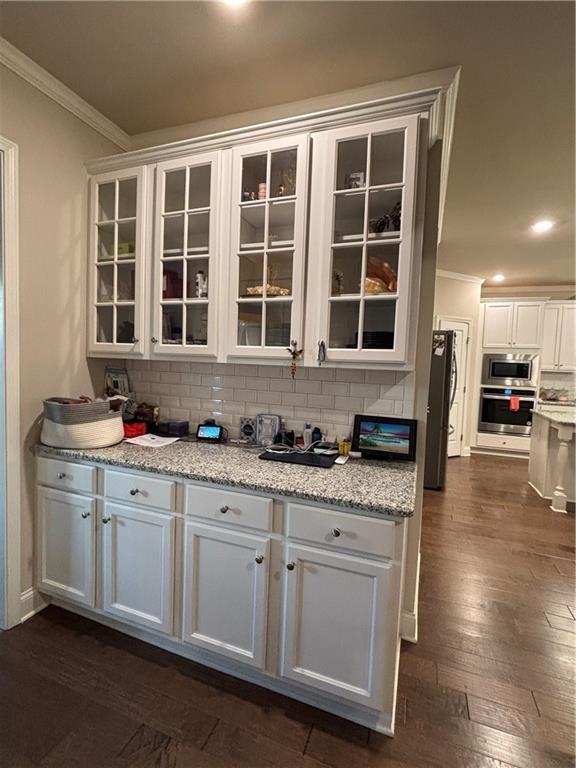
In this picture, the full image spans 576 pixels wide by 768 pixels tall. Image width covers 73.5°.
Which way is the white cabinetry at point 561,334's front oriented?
toward the camera

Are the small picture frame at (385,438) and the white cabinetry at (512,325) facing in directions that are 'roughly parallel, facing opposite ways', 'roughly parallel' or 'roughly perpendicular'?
roughly parallel

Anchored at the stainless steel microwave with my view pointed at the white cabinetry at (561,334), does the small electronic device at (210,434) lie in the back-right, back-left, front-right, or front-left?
back-right

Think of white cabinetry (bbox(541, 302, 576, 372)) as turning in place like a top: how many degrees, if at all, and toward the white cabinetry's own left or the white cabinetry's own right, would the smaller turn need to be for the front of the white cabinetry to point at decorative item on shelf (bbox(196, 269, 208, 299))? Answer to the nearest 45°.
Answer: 0° — it already faces it

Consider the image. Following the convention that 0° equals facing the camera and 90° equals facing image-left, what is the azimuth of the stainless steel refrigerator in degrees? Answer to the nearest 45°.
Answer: approximately 270°

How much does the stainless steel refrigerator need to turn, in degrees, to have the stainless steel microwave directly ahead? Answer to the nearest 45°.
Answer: approximately 45° to its left

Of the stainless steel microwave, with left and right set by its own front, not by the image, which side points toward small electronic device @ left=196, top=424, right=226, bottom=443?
front

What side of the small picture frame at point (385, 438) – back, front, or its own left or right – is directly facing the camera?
front

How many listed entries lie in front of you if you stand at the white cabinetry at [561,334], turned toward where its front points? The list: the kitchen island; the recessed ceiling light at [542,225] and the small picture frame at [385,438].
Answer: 3

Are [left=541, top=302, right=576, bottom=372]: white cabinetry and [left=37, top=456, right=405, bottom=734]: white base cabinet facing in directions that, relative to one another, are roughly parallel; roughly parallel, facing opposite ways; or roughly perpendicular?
roughly parallel

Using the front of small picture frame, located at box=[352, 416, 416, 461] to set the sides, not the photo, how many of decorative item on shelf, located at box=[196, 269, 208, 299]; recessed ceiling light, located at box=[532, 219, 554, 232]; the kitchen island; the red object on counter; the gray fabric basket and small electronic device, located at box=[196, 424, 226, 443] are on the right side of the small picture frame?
4

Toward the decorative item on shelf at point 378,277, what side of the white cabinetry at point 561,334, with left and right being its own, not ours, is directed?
front

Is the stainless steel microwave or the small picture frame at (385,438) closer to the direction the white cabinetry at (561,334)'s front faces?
the small picture frame

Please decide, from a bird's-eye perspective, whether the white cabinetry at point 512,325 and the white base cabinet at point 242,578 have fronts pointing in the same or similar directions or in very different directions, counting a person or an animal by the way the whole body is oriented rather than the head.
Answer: same or similar directions

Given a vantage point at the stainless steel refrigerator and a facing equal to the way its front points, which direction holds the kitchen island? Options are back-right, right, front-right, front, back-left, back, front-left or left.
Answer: front

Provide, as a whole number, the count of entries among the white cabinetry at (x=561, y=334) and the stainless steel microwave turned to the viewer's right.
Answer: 0
